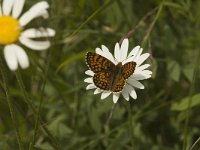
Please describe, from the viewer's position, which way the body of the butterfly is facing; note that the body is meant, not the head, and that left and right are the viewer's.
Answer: facing away from the viewer
